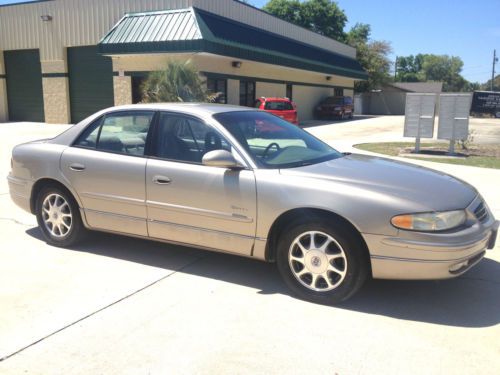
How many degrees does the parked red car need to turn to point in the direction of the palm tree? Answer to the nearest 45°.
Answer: approximately 90° to its left

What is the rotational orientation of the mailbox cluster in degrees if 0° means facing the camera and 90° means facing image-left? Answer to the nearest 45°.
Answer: approximately 0°

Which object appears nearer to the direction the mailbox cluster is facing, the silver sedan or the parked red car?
the silver sedan

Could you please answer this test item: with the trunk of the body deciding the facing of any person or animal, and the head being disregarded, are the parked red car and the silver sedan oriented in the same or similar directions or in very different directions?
very different directions

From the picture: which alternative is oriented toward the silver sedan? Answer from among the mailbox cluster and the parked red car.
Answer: the mailbox cluster

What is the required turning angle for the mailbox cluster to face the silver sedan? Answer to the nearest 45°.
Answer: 0° — it already faces it

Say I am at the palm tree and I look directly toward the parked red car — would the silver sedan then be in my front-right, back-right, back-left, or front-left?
back-right

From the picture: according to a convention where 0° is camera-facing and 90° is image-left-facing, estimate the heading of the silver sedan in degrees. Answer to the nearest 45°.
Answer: approximately 315°

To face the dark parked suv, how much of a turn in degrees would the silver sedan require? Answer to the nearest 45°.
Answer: approximately 135° to its left

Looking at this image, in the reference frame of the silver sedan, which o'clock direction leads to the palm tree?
The palm tree is roughly at 7 o'clock from the silver sedan.

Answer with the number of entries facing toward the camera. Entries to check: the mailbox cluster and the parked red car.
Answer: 1

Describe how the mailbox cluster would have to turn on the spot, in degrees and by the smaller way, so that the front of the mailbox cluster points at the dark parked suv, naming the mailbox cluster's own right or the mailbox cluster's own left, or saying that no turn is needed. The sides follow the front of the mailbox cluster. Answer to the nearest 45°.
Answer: approximately 180°

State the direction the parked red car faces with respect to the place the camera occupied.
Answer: facing away from the viewer and to the left of the viewer

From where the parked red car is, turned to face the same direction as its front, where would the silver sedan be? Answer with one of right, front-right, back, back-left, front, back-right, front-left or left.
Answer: back-left
